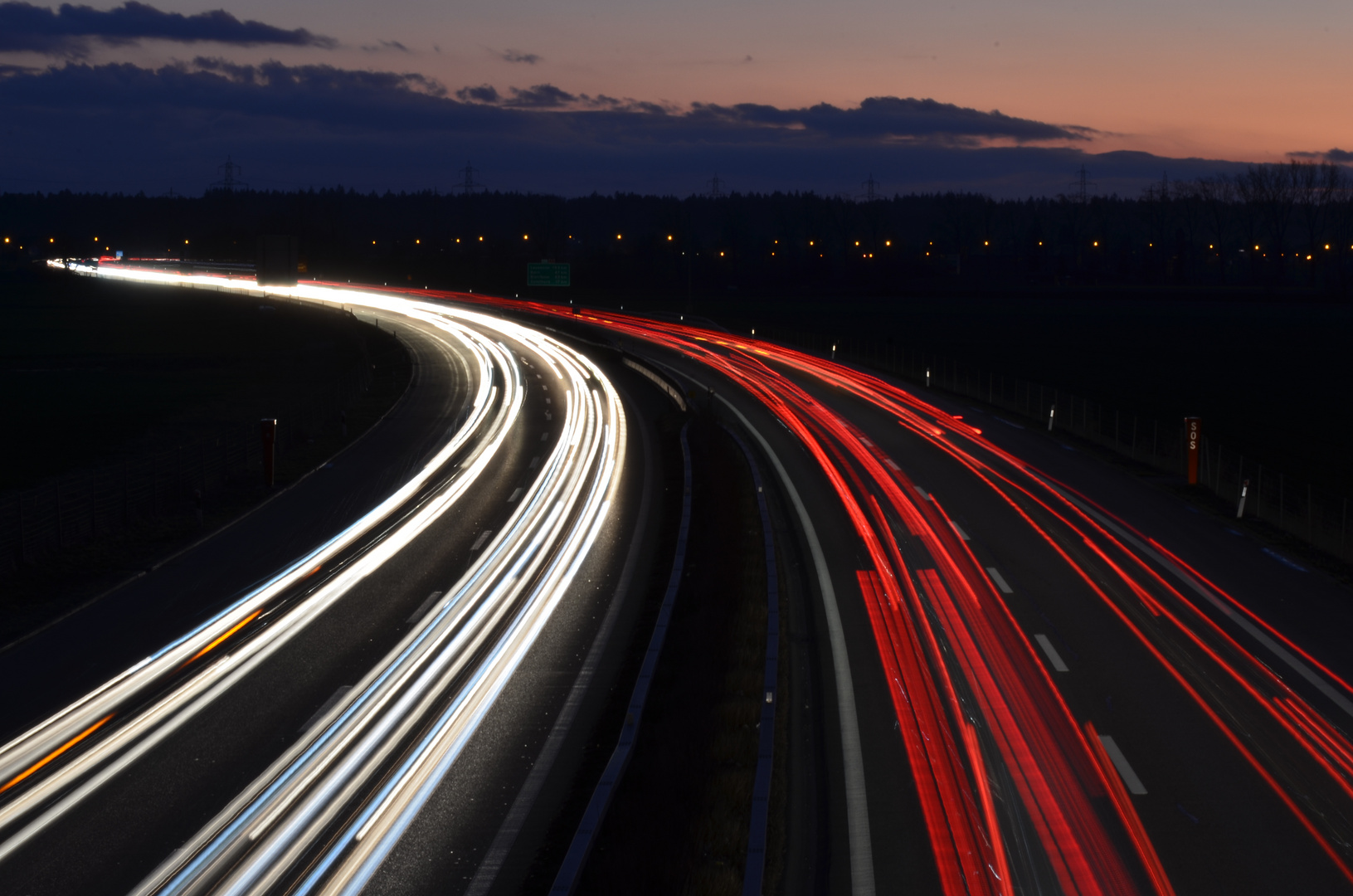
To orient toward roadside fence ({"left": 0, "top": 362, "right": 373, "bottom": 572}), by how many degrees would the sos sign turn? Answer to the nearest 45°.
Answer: approximately 45° to its right

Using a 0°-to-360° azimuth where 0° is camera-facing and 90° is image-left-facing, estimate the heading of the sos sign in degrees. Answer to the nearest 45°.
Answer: approximately 0°

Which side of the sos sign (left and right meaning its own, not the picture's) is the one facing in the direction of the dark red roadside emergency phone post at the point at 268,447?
right
